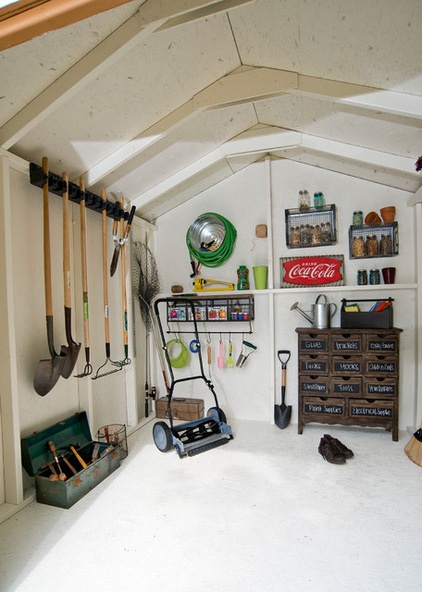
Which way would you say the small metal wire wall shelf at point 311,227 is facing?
toward the camera

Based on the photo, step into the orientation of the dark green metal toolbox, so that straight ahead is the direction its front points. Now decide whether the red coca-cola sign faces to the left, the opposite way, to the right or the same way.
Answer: to the right

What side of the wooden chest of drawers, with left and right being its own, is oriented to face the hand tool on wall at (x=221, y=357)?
right

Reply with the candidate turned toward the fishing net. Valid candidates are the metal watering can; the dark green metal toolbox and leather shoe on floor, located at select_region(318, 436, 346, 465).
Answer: the metal watering can

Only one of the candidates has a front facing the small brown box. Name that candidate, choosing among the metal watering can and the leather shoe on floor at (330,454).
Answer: the metal watering can

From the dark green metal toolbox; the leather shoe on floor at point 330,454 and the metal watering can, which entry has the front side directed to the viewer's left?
the metal watering can

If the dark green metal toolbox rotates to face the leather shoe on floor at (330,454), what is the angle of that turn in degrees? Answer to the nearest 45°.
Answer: approximately 45° to its left

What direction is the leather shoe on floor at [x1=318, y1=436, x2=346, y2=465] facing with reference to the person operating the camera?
facing the viewer and to the right of the viewer

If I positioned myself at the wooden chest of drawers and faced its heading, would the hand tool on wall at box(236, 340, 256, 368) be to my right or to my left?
on my right

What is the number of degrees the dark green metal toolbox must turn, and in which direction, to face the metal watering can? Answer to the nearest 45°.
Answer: approximately 45° to its left

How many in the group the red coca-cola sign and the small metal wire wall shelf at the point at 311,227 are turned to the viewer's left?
0

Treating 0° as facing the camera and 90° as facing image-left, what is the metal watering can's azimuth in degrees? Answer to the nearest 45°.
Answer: approximately 90°
